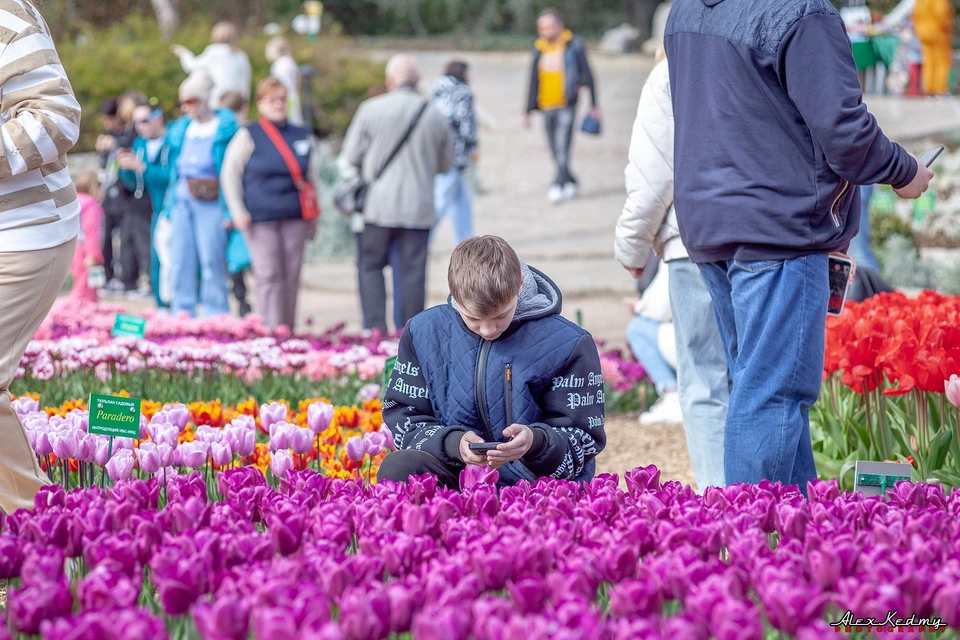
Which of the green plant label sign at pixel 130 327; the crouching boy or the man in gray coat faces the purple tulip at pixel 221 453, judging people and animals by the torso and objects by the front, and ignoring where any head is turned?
the green plant label sign

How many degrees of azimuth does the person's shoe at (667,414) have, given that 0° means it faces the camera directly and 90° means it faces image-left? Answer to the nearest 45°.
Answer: approximately 90°

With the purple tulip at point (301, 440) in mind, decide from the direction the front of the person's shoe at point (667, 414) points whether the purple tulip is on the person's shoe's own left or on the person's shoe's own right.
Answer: on the person's shoe's own left

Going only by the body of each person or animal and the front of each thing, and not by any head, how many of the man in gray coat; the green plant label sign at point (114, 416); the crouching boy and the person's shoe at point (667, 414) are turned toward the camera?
2

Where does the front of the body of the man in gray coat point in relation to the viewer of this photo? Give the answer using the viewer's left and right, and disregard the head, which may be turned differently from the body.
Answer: facing away from the viewer

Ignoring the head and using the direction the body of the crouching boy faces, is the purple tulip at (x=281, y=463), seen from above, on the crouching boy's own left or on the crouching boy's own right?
on the crouching boy's own right

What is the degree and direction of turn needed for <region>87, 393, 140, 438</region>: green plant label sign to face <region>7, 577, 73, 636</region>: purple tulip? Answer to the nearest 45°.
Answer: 0° — it already faces it

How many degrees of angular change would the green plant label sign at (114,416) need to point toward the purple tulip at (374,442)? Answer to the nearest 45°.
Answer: approximately 90° to its left

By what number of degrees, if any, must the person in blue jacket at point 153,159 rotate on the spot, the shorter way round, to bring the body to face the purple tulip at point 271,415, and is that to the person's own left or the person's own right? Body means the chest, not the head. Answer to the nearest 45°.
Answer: approximately 45° to the person's own left

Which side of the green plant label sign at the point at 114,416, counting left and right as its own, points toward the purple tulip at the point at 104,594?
front

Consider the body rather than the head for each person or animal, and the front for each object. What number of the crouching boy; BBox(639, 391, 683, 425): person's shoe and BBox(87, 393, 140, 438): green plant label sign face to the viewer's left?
1

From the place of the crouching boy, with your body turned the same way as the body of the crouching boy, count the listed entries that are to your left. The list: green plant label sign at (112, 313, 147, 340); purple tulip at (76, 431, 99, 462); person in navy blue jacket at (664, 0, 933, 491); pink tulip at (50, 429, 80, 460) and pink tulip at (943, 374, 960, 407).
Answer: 2

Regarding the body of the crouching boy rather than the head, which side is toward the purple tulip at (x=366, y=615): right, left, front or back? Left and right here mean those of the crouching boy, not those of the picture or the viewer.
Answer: front

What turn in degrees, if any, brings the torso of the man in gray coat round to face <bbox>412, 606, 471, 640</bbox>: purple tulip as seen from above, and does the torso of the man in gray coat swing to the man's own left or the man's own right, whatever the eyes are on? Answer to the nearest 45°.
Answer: approximately 180°
